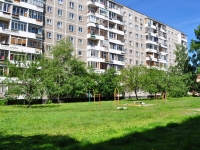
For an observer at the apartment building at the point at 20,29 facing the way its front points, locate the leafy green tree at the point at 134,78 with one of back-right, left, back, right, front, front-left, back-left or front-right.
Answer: front-left

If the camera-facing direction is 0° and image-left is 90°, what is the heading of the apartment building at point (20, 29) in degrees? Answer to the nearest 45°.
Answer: approximately 315°

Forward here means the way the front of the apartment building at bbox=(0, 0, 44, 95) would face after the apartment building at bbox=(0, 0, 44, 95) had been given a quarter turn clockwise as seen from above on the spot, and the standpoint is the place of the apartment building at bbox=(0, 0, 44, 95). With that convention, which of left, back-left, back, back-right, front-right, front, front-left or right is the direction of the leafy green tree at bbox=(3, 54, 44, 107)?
front-left

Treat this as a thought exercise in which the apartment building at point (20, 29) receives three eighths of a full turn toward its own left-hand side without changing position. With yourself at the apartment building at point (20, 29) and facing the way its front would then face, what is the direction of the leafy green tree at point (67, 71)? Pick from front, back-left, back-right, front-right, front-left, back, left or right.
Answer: right
